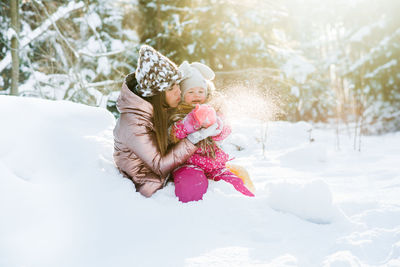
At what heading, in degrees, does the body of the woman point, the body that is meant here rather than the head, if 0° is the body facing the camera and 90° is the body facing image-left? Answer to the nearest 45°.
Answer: approximately 270°

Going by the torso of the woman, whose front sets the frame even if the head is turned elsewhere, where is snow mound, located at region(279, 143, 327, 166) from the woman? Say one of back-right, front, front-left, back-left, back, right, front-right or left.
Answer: front-left

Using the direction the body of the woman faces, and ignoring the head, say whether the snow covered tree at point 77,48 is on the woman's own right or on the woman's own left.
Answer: on the woman's own left

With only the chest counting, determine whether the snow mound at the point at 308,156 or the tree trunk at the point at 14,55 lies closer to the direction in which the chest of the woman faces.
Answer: the snow mound

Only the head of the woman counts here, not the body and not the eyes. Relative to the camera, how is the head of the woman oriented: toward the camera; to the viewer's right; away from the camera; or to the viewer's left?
to the viewer's right

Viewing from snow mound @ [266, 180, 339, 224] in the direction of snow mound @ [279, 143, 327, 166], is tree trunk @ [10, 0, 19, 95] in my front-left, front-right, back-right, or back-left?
front-left

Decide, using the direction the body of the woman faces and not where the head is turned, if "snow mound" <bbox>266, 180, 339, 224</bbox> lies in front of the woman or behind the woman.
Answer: in front
